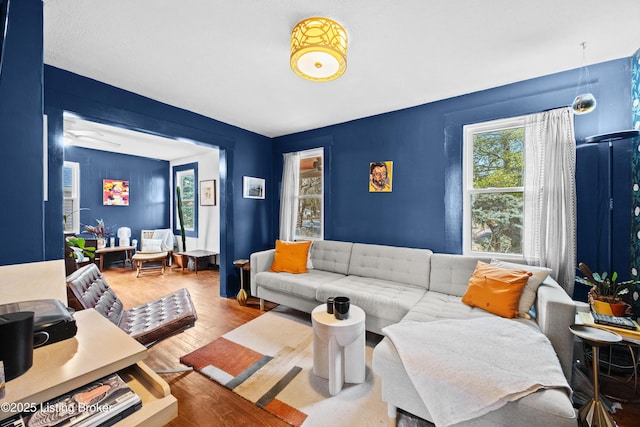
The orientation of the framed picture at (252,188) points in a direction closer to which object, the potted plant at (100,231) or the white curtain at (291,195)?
the white curtain

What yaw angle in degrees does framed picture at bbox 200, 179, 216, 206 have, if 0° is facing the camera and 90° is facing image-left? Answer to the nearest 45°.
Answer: approximately 45°

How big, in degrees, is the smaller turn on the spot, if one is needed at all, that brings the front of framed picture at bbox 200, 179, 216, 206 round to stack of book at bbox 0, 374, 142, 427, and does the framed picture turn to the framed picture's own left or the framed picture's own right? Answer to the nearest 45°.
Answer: approximately 45° to the framed picture's own left

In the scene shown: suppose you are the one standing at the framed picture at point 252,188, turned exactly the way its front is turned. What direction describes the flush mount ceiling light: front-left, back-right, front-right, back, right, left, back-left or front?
front-right

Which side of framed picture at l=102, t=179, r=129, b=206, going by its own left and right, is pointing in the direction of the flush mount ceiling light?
front

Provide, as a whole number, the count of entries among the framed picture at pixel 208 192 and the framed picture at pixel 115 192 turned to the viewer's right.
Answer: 0

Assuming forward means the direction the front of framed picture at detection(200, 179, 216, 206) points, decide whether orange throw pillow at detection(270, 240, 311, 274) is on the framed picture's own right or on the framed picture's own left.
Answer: on the framed picture's own left

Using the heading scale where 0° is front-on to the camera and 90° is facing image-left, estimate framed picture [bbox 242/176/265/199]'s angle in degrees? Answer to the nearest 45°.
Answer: approximately 315°

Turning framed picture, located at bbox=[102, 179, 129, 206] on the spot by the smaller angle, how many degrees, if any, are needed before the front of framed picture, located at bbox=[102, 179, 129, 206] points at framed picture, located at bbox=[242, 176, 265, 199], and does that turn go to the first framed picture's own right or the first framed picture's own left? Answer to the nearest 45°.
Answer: approximately 45° to the first framed picture's own left

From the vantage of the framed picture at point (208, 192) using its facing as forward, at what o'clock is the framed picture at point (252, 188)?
the framed picture at point (252, 188) is roughly at 10 o'clock from the framed picture at point (208, 192).

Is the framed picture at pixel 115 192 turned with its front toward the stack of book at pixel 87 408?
yes

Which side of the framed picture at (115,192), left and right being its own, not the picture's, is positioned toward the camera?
front

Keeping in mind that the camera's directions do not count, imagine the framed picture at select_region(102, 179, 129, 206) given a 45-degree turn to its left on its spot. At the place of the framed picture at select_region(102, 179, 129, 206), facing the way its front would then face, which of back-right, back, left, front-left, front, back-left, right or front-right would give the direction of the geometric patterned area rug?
front-right

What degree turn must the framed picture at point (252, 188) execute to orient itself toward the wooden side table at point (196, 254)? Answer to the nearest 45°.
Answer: approximately 180°

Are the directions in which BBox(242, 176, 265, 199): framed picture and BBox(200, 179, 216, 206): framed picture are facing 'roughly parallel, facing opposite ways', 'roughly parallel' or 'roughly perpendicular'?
roughly perpendicular
